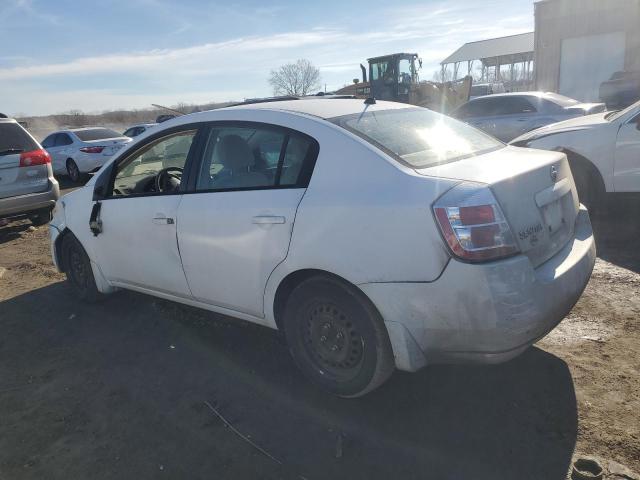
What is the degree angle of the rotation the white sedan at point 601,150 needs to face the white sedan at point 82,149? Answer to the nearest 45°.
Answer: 0° — it already faces it

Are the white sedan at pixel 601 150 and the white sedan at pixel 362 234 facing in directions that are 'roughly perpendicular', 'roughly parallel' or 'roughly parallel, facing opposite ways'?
roughly parallel

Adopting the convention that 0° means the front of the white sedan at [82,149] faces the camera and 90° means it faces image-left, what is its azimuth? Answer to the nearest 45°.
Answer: approximately 135°

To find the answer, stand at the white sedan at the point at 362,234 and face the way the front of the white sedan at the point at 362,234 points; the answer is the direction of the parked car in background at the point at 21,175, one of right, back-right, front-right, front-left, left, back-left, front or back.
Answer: front

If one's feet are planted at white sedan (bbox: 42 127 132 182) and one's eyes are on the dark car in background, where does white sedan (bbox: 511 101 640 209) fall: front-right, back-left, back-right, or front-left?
front-right

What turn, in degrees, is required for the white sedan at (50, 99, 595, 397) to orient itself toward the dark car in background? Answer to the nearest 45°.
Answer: approximately 90° to its right

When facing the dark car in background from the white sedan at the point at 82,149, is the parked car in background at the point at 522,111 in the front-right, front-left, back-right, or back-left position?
front-right

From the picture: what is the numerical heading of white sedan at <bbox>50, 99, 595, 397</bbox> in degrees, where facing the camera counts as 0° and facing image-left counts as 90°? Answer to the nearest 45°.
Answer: approximately 135°

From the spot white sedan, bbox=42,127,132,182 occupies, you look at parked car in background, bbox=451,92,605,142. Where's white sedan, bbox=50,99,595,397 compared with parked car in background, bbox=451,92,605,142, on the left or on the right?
right

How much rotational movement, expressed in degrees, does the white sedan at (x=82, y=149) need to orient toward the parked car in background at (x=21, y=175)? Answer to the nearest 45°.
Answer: approximately 135° to its left

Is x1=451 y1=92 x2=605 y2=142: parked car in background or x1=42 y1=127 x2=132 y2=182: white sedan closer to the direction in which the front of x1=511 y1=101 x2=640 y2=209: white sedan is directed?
the white sedan

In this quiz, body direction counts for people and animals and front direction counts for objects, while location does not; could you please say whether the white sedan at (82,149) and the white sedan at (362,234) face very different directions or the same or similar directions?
same or similar directions

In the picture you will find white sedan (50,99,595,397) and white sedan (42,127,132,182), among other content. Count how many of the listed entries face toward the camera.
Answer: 0

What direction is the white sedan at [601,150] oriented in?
to the viewer's left

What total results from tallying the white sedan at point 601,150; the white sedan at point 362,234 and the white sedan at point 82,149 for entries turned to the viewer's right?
0

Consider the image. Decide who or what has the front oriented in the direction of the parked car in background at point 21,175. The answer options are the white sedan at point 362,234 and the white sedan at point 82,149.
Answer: the white sedan at point 362,234

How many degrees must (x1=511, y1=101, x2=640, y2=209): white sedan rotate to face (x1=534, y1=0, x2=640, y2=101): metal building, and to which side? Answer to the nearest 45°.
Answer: approximately 90° to its right
